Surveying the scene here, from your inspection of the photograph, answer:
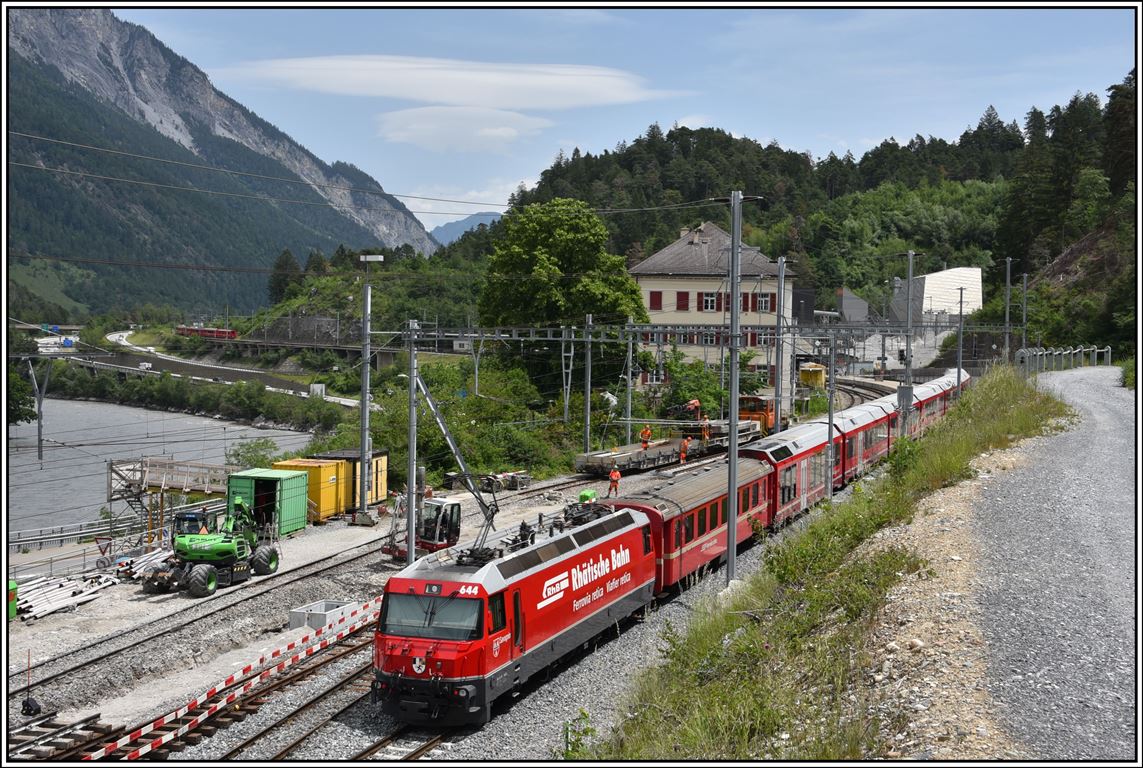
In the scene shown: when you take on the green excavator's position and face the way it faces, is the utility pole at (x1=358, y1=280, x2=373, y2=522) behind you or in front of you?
in front

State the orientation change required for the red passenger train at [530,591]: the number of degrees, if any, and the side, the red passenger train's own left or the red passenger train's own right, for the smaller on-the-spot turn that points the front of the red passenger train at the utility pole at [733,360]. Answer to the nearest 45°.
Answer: approximately 180°

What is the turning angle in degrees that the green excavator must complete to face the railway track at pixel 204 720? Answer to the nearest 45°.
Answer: approximately 135° to its right

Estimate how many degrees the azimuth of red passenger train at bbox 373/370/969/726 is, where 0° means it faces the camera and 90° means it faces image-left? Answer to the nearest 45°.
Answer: approximately 45°

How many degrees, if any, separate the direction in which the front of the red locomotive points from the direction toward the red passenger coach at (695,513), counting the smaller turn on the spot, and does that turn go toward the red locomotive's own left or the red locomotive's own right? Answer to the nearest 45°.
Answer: approximately 135° to the red locomotive's own right

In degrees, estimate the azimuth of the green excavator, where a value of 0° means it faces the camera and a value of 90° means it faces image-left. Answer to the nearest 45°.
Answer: approximately 225°

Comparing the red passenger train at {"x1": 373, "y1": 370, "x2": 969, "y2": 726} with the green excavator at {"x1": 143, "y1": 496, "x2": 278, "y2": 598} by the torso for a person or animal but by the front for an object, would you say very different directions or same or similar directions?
very different directions
